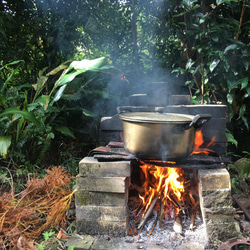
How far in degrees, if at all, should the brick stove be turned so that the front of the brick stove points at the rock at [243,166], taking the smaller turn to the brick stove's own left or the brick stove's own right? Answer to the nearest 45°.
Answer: approximately 135° to the brick stove's own left

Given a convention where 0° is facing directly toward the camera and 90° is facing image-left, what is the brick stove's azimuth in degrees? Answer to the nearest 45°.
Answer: approximately 0°

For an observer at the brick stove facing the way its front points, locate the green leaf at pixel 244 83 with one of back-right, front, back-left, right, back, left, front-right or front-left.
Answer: back-left

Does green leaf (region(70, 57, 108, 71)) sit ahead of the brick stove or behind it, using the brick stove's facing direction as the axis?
behind

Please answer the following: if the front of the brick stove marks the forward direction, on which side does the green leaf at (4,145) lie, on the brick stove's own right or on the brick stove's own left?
on the brick stove's own right
